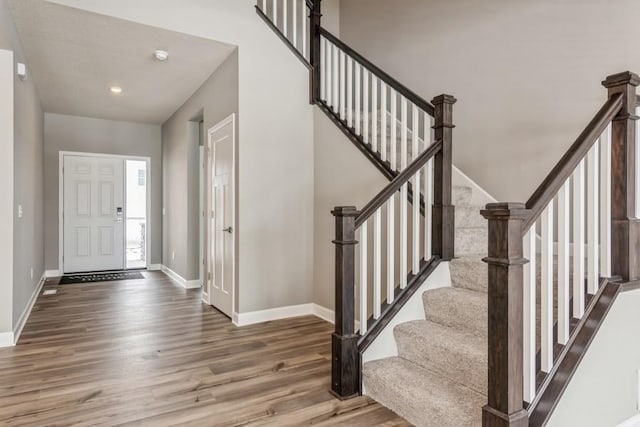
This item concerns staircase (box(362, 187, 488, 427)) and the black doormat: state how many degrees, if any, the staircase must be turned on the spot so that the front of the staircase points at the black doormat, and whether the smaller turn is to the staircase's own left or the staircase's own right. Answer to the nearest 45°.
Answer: approximately 90° to the staircase's own right

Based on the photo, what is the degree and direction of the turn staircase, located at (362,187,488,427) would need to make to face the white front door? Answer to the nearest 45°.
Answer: approximately 90° to its right

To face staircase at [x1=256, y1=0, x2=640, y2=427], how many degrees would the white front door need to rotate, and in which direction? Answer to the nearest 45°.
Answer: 0° — it already faces it

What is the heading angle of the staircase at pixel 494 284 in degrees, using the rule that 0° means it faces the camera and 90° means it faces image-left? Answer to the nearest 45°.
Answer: approximately 45°

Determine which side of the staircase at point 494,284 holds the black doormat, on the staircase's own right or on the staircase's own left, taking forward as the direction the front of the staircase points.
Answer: on the staircase's own right

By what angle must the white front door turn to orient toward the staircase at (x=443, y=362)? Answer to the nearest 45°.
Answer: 0° — it already faces it

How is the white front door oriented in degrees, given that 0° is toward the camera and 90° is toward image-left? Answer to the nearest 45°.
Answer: approximately 0°

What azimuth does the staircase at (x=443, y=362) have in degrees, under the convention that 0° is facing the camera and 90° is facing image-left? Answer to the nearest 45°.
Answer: approximately 45°
